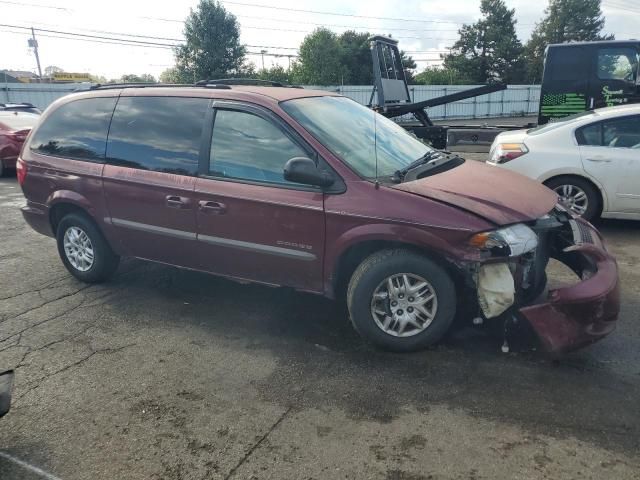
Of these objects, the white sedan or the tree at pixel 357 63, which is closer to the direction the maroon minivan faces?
the white sedan

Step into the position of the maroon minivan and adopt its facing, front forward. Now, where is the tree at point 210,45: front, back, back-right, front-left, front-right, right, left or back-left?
back-left

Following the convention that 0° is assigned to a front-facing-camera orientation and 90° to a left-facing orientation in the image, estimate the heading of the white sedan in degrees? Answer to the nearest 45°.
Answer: approximately 270°

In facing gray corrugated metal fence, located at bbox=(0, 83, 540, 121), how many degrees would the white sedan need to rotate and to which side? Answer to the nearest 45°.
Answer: approximately 90° to its left

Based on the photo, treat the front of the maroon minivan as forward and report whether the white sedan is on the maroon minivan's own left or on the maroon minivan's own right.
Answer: on the maroon minivan's own left

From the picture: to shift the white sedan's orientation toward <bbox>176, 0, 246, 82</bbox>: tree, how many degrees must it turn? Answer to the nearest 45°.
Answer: approximately 135° to its left

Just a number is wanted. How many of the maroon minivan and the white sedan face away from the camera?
0

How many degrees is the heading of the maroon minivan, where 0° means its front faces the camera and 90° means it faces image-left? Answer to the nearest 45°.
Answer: approximately 315°

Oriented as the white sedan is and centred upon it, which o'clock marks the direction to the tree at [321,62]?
The tree is roughly at 8 o'clock from the white sedan.

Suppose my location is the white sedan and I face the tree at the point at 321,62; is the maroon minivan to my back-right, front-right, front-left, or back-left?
back-left
